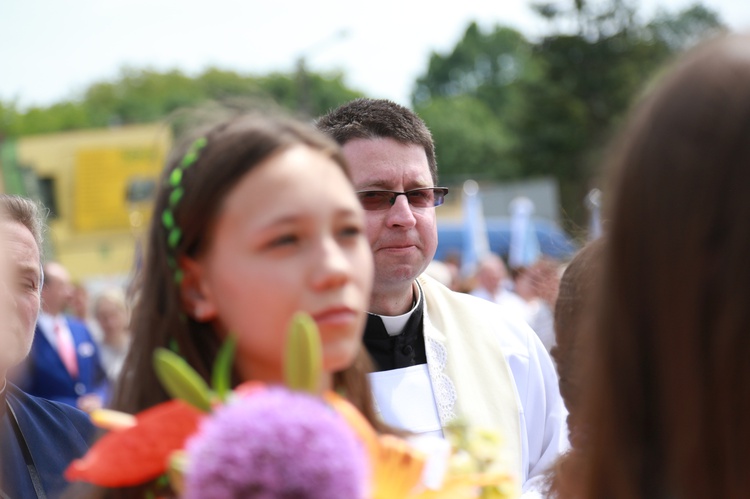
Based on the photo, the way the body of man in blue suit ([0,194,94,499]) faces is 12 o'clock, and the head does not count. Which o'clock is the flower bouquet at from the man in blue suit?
The flower bouquet is roughly at 1 o'clock from the man in blue suit.

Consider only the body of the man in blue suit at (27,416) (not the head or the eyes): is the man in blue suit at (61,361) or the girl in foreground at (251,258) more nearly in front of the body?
the girl in foreground

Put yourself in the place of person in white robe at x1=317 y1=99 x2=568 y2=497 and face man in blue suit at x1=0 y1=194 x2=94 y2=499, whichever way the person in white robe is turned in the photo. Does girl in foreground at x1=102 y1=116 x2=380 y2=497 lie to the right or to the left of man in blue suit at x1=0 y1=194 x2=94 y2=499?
left

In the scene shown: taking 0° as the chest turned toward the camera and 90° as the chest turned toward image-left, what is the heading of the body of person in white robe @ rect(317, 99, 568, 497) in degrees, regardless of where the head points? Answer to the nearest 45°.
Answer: approximately 0°

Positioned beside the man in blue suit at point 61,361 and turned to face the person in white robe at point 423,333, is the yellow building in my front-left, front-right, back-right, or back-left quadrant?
back-left

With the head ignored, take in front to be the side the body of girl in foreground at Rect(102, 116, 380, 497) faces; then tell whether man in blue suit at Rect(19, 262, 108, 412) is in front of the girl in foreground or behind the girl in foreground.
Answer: behind

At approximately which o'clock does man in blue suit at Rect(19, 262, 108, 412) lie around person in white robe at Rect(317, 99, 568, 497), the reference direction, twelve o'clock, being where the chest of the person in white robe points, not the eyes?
The man in blue suit is roughly at 5 o'clock from the person in white robe.

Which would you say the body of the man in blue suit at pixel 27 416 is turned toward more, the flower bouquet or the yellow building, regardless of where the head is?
the flower bouquet

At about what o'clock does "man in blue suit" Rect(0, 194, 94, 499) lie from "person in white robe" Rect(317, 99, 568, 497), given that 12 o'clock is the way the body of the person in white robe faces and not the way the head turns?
The man in blue suit is roughly at 2 o'clock from the person in white robe.

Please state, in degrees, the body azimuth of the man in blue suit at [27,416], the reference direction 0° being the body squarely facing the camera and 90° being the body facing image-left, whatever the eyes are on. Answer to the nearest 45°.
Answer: approximately 315°

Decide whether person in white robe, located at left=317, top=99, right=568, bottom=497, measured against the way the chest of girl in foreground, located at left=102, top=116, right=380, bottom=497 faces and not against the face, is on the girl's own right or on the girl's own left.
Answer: on the girl's own left
